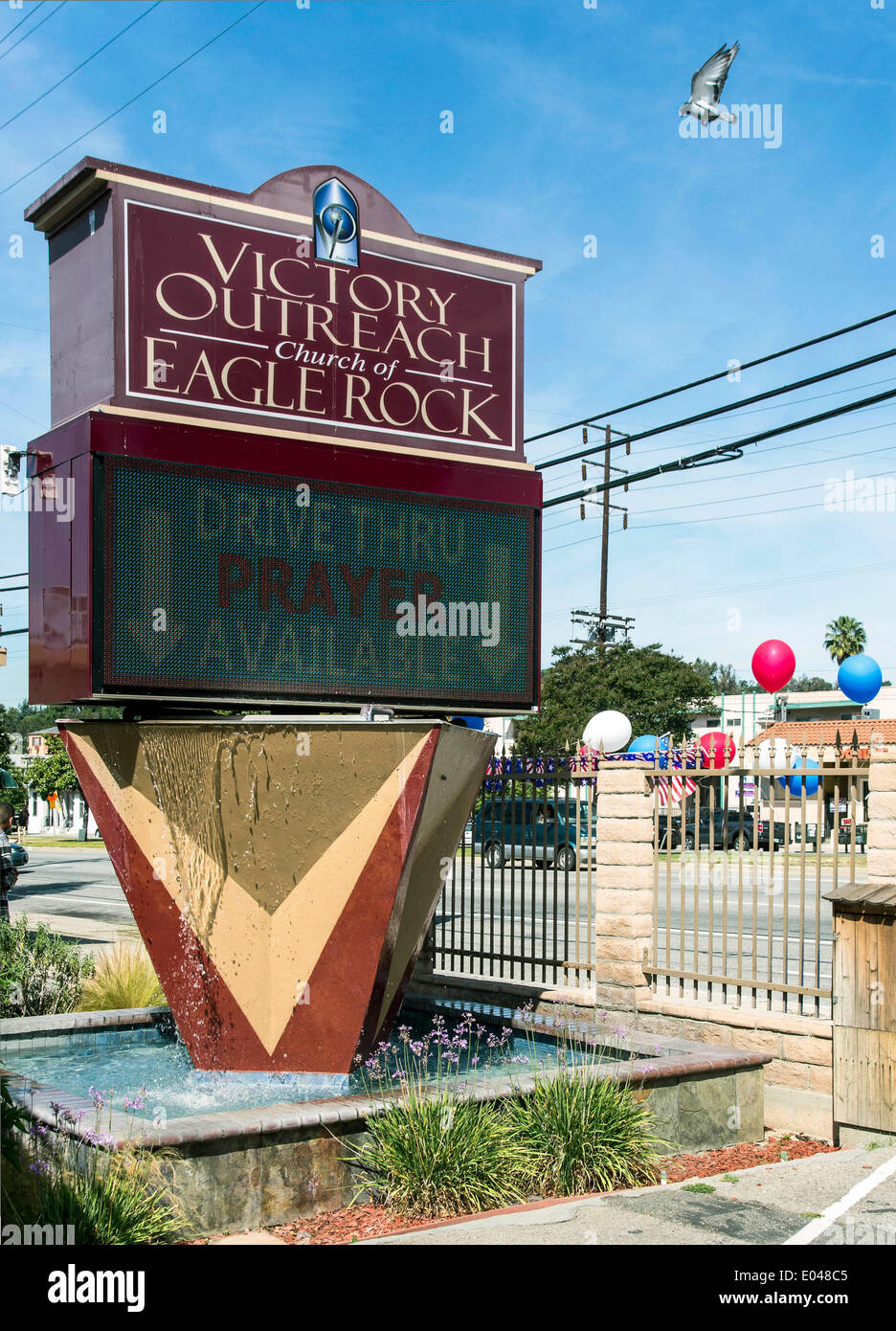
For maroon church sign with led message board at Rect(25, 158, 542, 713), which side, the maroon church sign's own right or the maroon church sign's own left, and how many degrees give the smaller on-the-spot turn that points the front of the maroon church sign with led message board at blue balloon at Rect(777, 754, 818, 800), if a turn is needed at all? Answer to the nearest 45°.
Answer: approximately 45° to the maroon church sign's own left

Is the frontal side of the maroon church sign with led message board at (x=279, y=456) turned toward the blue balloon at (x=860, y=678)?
no

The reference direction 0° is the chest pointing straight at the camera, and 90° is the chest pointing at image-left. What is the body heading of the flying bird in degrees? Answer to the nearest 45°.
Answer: approximately 90°

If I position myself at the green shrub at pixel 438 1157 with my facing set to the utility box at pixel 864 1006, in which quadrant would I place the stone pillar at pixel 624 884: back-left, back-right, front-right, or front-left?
front-left

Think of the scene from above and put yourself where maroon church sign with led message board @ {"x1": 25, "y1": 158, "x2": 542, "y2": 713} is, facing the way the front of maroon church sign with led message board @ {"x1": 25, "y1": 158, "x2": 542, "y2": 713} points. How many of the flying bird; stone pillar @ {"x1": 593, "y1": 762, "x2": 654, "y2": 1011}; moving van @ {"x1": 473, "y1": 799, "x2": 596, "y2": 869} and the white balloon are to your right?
0

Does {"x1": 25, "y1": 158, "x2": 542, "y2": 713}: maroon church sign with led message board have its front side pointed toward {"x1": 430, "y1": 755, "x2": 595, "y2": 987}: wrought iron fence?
no

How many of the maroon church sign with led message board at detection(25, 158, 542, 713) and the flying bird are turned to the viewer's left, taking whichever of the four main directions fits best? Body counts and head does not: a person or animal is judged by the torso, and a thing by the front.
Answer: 1

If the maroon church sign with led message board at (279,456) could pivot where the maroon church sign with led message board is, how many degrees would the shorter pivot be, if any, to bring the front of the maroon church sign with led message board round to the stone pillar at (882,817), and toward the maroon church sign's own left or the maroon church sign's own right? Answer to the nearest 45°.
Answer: approximately 45° to the maroon church sign's own left
